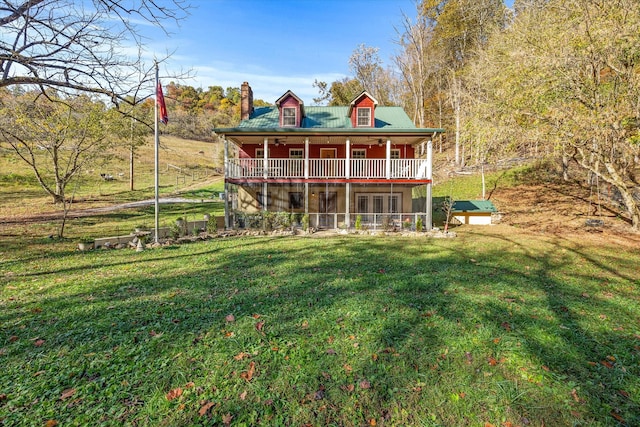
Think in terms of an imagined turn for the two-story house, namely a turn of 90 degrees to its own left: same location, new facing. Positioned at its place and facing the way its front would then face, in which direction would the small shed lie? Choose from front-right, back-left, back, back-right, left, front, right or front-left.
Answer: front

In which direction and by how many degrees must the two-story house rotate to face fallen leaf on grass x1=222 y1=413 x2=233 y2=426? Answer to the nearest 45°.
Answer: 0° — it already faces it

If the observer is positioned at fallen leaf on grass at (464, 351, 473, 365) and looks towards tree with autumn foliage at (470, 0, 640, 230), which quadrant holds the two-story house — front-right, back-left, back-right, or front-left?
front-left

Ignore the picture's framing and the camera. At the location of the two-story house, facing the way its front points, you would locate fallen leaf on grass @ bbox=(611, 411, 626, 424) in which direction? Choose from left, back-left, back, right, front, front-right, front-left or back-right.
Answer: front

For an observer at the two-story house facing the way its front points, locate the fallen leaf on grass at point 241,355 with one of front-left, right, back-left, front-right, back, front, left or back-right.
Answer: front

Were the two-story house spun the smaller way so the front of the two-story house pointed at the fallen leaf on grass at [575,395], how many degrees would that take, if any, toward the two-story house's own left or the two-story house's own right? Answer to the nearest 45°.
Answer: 0° — it already faces it

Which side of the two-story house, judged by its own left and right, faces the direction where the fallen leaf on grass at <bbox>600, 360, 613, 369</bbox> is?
front

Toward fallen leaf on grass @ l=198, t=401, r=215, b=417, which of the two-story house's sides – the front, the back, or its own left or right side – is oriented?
front

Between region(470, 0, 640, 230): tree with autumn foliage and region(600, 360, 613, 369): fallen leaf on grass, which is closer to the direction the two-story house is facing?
the fallen leaf on grass

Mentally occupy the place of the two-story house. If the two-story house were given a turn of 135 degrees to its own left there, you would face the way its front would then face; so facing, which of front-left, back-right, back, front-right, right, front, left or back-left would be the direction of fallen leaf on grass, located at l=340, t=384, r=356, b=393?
back-right

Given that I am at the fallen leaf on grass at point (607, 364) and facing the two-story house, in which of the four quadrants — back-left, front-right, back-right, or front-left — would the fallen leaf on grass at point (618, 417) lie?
back-left

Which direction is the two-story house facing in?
toward the camera

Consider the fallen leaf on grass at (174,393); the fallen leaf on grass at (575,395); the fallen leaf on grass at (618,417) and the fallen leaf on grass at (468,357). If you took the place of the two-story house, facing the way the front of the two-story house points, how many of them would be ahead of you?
4

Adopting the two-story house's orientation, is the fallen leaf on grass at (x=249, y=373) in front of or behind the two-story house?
in front

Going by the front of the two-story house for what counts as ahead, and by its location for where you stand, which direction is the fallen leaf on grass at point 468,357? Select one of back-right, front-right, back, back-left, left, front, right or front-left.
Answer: front

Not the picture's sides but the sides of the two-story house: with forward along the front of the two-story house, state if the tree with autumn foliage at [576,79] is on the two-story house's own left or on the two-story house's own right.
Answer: on the two-story house's own left

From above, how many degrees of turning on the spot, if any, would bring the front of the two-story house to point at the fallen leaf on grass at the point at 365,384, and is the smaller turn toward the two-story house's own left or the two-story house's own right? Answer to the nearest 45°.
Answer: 0° — it already faces it
